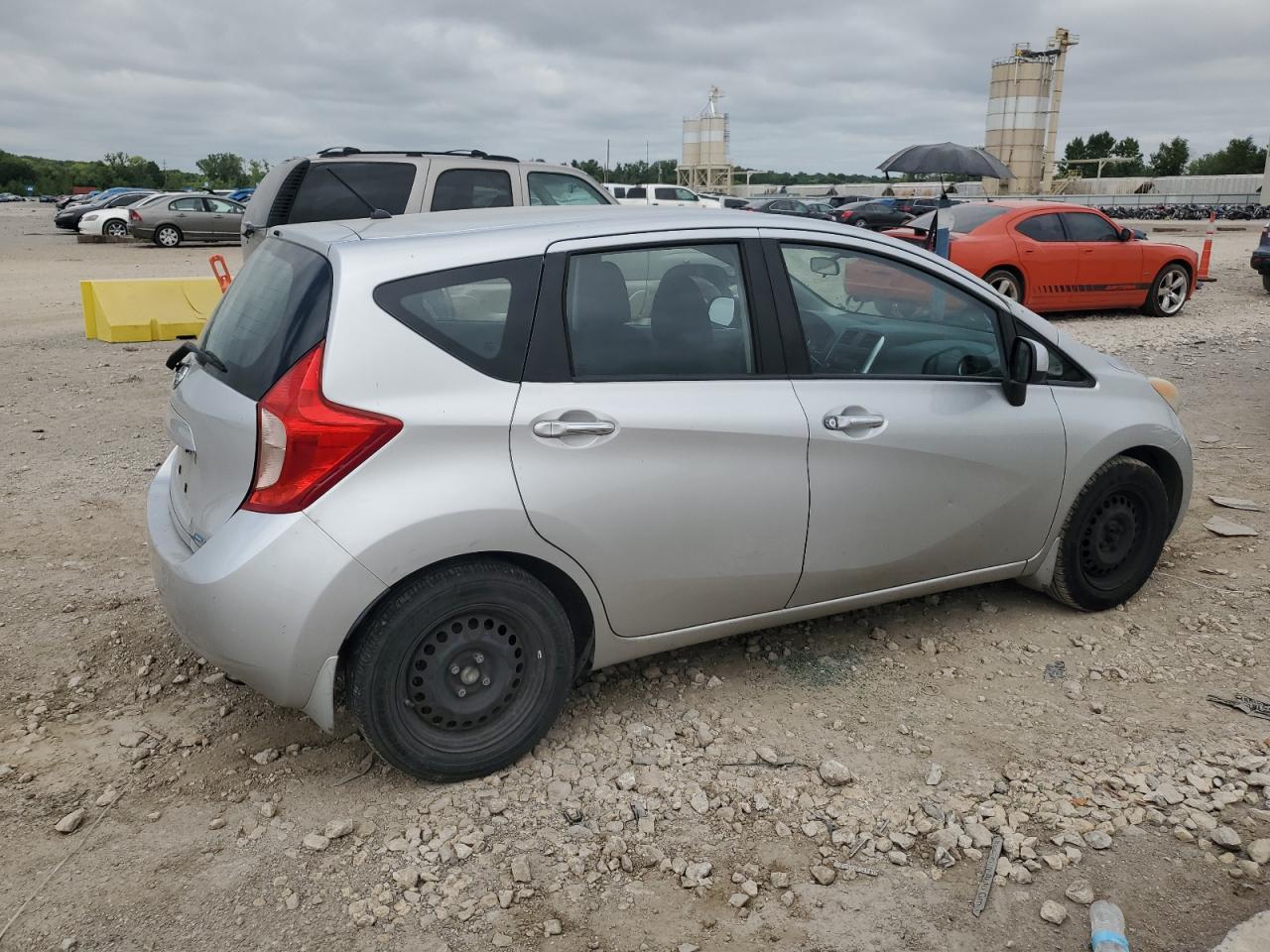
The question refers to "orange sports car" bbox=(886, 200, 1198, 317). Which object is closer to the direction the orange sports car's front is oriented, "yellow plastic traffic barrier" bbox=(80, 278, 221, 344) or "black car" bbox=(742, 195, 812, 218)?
the black car

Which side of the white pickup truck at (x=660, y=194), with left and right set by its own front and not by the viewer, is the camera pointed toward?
right

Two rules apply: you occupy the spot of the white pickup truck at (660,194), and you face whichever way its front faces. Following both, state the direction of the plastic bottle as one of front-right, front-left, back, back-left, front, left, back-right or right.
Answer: right

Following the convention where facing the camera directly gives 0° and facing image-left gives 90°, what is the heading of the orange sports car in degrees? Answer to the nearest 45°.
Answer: approximately 225°

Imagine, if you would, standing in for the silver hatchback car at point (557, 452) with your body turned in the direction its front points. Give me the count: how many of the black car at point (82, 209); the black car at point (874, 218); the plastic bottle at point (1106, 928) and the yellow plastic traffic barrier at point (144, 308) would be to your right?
1

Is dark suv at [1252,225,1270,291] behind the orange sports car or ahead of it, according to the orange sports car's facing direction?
ahead

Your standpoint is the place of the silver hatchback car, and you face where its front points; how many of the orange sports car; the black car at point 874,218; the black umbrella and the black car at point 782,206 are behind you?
0

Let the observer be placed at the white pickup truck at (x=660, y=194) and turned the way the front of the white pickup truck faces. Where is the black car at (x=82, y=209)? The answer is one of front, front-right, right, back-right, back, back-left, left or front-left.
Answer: back

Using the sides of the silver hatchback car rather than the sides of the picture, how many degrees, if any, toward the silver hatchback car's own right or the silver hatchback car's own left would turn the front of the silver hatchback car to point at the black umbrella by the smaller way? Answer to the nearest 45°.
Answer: approximately 45° to the silver hatchback car's own left

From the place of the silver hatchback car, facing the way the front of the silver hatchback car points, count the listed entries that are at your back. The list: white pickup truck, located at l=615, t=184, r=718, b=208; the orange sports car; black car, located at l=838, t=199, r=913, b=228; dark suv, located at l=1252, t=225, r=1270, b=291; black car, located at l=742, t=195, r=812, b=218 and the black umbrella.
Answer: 0

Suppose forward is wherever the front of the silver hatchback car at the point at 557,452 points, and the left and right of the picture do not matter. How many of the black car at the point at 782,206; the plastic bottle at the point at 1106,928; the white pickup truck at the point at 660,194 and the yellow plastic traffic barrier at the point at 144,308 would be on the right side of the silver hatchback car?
1

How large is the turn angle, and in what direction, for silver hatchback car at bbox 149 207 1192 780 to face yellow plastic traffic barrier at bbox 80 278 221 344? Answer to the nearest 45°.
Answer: approximately 90° to its left

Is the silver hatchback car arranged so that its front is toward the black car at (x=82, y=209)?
no

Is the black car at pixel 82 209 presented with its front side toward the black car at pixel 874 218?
no

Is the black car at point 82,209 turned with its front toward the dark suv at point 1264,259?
no

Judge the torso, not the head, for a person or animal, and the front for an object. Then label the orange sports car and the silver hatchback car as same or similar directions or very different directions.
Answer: same or similar directions

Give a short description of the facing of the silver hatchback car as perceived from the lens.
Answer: facing away from the viewer and to the right of the viewer
